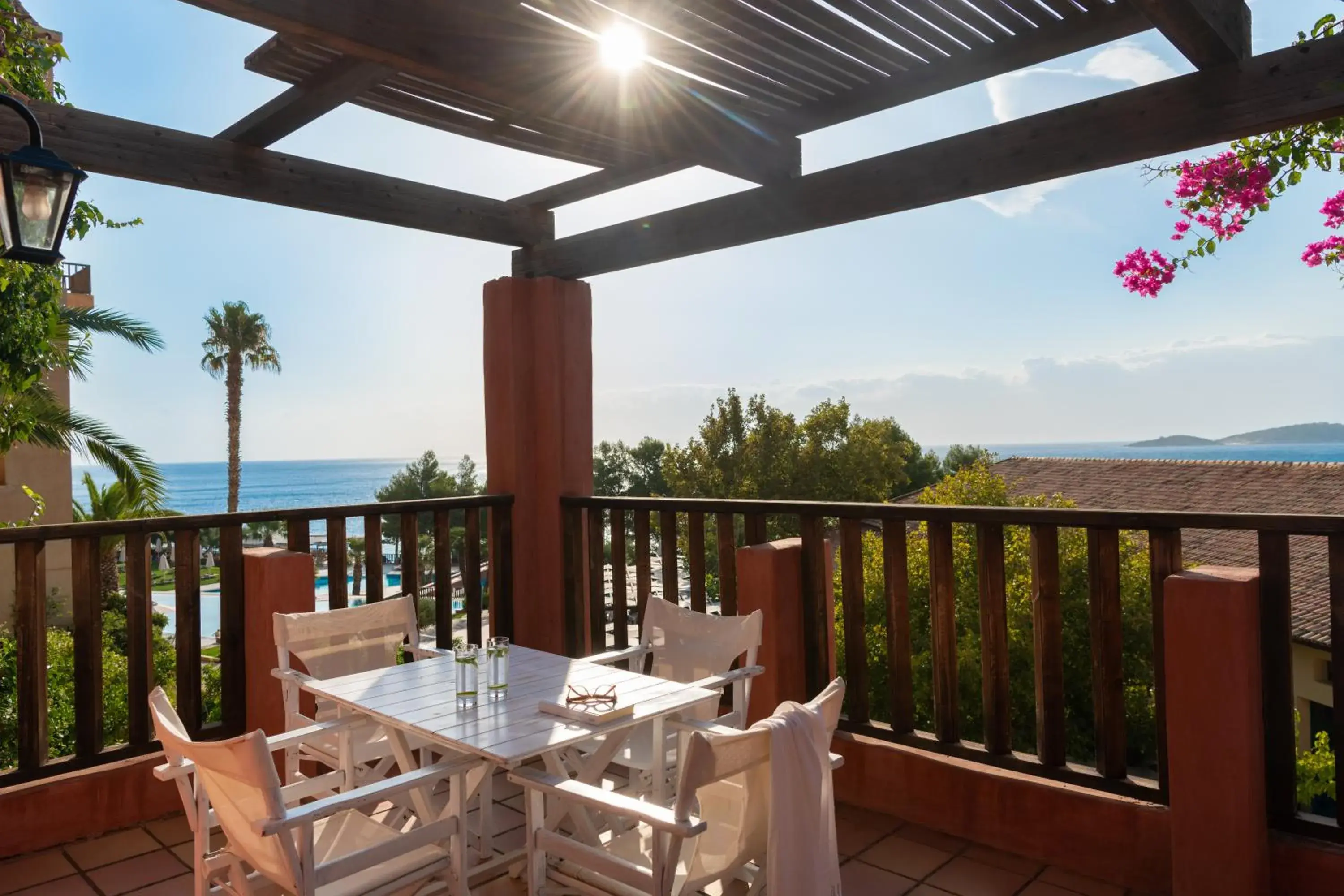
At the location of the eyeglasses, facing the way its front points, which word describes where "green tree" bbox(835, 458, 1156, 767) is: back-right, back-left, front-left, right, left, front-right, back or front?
back-left

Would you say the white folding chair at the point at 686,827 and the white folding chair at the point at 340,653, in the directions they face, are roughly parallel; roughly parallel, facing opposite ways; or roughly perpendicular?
roughly parallel, facing opposite ways

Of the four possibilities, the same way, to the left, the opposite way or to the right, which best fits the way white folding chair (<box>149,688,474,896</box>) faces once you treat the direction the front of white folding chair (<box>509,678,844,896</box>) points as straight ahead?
to the right

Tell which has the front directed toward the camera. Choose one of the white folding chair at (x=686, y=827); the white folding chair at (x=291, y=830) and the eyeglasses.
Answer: the eyeglasses

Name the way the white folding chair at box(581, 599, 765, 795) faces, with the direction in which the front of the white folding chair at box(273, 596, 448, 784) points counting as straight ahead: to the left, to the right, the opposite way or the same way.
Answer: to the right

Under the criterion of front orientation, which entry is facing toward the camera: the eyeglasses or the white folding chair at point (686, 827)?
the eyeglasses

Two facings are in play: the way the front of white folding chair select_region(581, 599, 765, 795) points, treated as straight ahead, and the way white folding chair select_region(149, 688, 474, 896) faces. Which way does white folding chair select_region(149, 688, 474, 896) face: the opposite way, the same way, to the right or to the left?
the opposite way

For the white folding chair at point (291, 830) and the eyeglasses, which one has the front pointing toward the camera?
the eyeglasses

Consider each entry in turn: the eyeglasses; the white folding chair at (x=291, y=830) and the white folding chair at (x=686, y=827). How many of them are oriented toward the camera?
1

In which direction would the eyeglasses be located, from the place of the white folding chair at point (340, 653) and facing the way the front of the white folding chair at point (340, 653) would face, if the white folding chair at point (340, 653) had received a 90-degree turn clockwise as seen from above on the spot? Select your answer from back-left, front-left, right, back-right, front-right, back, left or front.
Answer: left

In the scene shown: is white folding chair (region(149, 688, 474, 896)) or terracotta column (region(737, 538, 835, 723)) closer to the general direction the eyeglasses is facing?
the white folding chair

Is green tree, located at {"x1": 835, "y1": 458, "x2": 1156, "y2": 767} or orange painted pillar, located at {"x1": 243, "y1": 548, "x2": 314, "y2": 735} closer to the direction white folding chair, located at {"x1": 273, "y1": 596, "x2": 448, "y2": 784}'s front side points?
the green tree

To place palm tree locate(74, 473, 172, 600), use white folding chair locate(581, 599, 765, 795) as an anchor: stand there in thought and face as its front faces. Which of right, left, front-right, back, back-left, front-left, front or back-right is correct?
right

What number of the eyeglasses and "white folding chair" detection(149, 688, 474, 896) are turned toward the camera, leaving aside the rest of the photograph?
1

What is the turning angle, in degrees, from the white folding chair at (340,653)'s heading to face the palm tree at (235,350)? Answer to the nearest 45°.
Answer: approximately 135° to its left

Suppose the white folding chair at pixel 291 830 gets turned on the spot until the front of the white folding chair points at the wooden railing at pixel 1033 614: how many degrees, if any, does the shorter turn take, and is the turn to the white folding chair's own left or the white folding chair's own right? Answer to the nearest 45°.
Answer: approximately 45° to the white folding chair's own right

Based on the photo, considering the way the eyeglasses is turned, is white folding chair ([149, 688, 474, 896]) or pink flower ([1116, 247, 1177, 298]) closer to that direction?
the white folding chair

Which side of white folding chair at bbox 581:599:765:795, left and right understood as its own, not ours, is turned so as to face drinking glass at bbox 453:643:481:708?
front

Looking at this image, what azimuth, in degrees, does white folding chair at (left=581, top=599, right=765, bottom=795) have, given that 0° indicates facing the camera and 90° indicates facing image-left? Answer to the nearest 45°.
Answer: approximately 45°

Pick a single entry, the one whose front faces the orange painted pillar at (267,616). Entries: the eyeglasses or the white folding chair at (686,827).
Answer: the white folding chair

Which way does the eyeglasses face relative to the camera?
toward the camera
